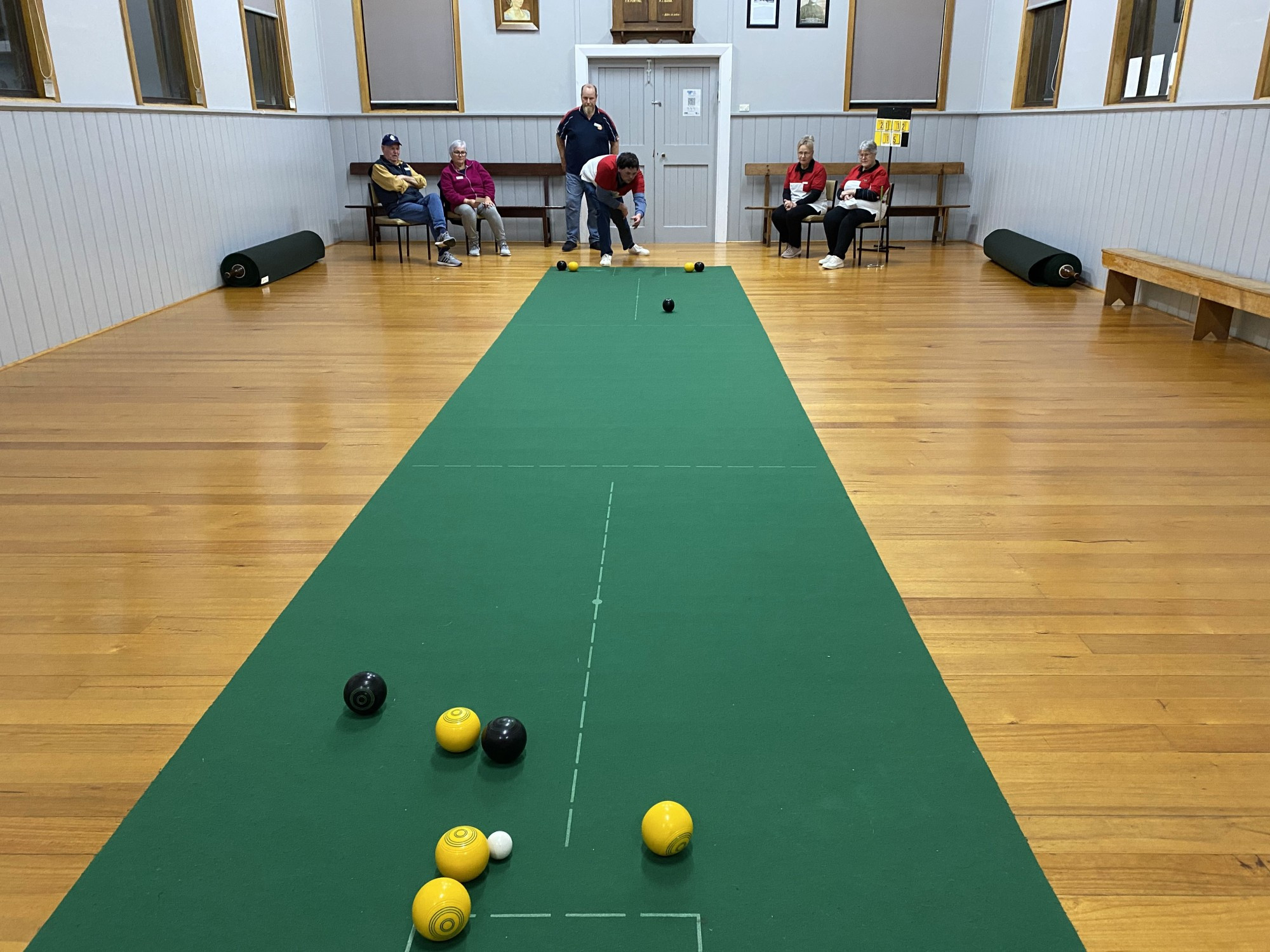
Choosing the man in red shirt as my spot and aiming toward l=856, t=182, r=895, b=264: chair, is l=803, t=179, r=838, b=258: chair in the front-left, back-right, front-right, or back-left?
front-left

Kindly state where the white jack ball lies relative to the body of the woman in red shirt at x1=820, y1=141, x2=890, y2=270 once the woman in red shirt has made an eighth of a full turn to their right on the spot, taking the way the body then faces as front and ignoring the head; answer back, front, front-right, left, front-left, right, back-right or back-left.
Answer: left

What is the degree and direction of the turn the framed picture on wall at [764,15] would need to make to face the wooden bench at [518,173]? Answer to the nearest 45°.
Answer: approximately 90° to its right

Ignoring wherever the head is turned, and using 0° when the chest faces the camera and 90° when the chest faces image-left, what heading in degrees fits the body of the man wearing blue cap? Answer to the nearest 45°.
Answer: approximately 315°

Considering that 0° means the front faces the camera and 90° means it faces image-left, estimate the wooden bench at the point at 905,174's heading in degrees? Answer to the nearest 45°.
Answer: approximately 0°

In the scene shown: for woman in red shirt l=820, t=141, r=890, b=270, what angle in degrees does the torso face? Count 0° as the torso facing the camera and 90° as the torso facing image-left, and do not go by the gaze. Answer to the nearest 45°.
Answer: approximately 45°

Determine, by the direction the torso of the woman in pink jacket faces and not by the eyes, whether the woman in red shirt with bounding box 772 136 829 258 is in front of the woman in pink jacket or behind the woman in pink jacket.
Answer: in front

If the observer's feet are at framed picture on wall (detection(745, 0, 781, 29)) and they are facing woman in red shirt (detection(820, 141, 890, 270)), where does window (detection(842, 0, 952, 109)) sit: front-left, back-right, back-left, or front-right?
front-left

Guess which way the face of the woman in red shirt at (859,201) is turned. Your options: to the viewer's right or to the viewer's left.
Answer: to the viewer's left

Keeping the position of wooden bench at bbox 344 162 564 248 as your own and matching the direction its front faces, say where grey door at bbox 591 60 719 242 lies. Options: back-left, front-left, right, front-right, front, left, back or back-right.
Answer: left

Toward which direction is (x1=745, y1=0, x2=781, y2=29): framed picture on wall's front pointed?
toward the camera

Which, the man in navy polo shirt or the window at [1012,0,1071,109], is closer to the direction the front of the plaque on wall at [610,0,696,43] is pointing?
the man in navy polo shirt

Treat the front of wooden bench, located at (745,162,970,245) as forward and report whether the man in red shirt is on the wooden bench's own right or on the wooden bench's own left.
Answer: on the wooden bench's own right

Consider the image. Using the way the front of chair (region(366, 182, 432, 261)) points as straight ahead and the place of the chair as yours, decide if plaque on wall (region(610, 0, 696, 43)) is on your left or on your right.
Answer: on your left

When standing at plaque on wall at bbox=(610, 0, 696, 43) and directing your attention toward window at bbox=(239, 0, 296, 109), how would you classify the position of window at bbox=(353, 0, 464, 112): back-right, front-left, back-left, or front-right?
front-right
